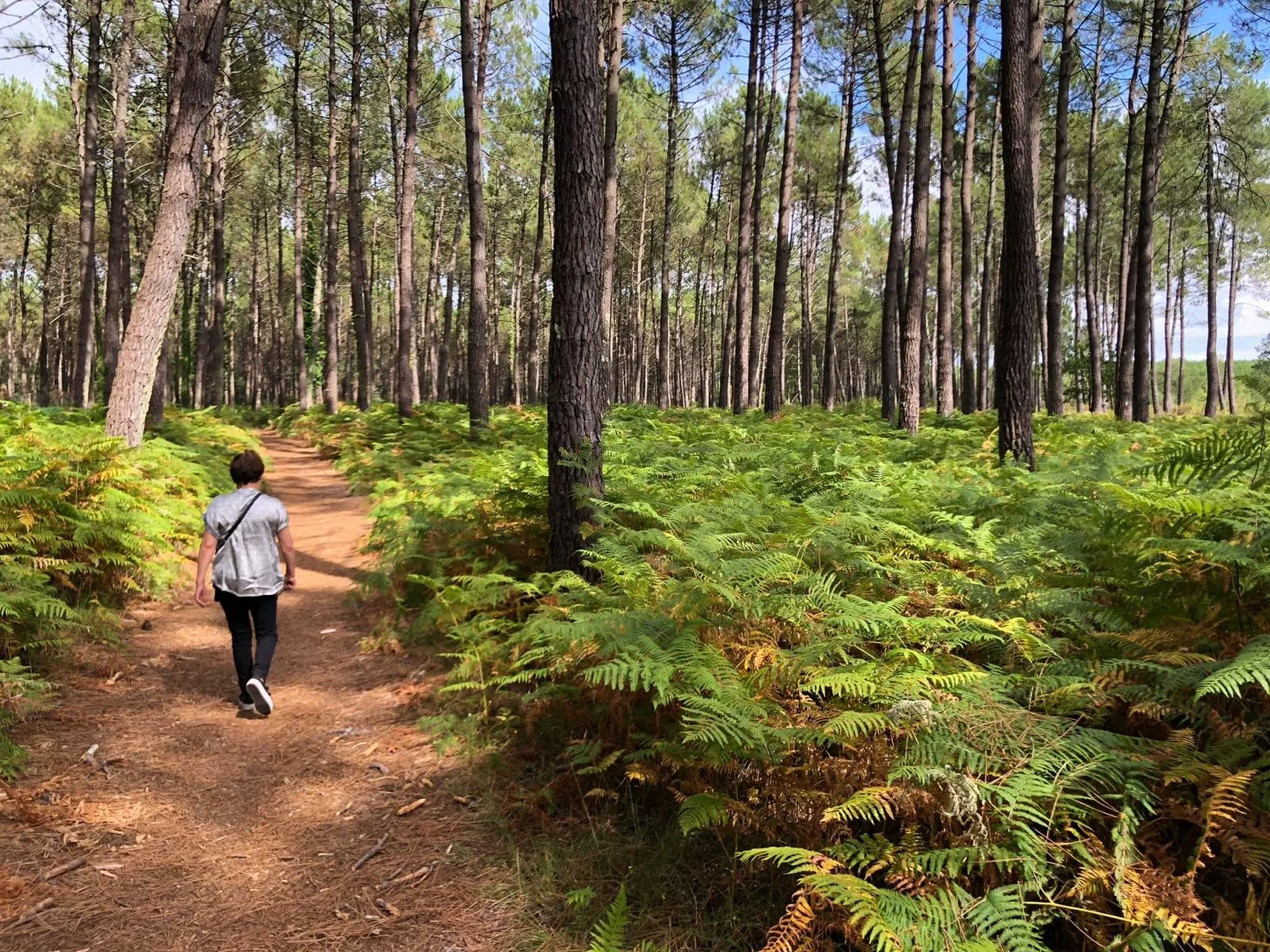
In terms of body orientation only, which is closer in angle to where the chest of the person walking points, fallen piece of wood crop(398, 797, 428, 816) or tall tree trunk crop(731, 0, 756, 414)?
the tall tree trunk

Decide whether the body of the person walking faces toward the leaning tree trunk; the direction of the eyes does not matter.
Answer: yes

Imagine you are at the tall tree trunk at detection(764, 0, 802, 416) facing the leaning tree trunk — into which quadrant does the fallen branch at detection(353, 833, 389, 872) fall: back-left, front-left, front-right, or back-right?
front-left

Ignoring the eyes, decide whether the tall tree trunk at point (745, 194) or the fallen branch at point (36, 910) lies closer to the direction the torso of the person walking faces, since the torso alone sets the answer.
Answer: the tall tree trunk

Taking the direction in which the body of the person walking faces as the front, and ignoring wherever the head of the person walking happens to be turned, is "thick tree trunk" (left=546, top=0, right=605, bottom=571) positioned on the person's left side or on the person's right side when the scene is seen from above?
on the person's right side

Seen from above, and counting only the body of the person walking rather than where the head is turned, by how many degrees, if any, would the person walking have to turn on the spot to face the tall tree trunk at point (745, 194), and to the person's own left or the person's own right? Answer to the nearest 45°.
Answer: approximately 45° to the person's own right

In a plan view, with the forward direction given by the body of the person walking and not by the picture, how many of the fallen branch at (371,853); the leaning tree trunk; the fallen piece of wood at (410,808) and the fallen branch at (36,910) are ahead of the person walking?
1

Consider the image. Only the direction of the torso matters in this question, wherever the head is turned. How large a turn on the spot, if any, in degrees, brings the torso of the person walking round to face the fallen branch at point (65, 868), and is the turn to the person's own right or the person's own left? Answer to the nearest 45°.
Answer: approximately 180°

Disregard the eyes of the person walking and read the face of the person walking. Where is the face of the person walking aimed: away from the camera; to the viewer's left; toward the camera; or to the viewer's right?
away from the camera

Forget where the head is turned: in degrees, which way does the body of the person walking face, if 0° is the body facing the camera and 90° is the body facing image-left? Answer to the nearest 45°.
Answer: approximately 180°

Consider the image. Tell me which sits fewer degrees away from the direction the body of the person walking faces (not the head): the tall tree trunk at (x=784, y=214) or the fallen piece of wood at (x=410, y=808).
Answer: the tall tree trunk

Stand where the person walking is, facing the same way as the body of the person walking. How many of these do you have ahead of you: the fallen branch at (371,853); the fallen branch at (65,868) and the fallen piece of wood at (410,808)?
0

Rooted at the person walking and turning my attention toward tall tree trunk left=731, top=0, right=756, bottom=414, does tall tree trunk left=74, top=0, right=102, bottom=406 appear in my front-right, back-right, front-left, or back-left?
front-left

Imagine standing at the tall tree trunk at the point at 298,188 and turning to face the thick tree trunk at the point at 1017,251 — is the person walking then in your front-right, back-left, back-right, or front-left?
front-right

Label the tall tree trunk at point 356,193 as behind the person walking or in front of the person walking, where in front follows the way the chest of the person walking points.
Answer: in front
